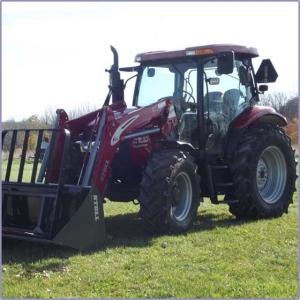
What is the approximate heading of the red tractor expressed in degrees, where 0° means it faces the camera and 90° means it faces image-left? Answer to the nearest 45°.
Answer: approximately 45°
